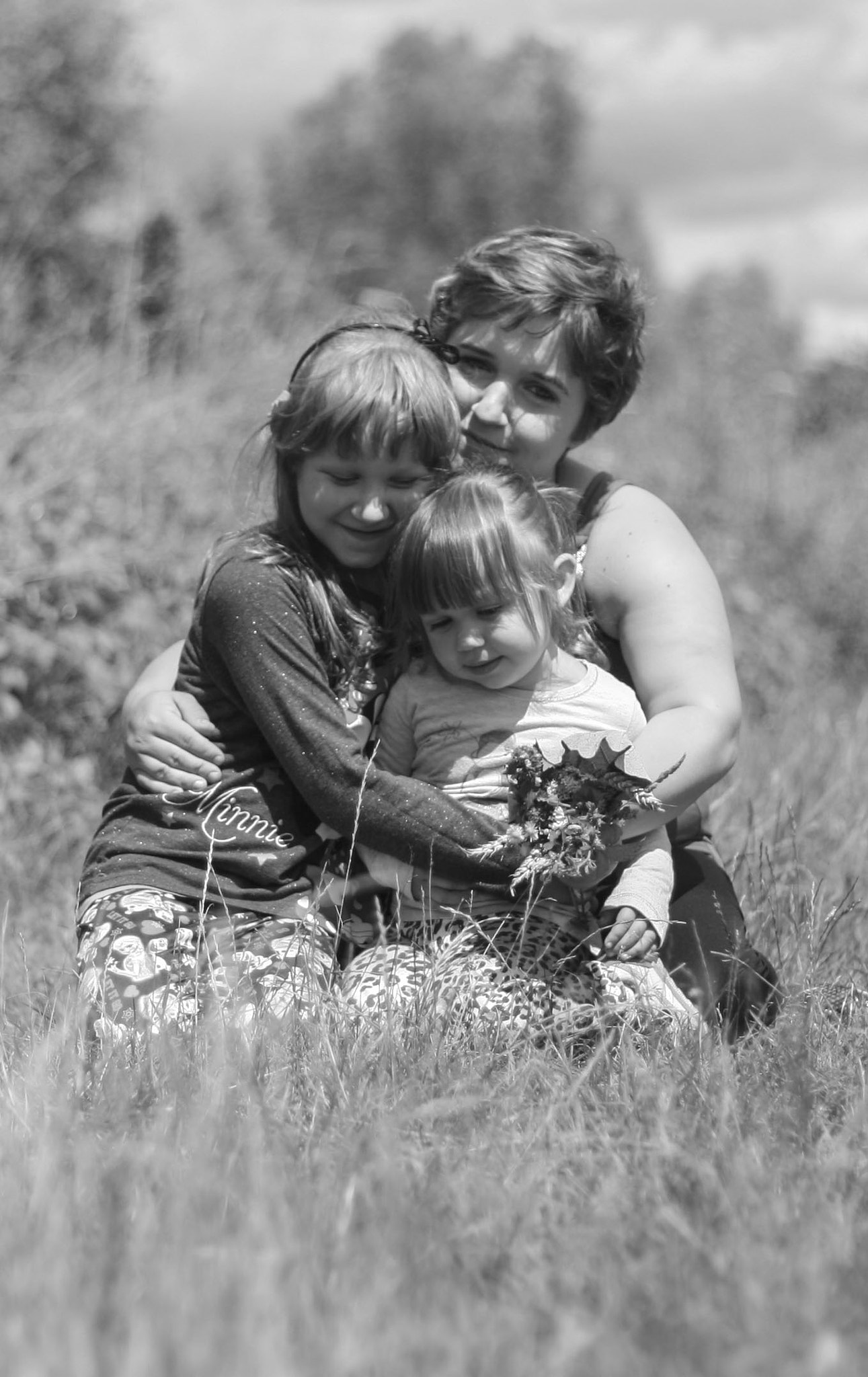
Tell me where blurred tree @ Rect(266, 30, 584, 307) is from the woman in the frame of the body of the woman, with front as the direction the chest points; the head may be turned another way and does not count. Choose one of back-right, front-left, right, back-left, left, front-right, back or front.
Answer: back-right

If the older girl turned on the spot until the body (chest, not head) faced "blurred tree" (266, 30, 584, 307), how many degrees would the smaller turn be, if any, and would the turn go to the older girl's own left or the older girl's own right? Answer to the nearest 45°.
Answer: approximately 135° to the older girl's own left

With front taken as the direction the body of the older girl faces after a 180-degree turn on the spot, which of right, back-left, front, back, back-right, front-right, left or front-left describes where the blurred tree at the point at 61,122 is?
front-right

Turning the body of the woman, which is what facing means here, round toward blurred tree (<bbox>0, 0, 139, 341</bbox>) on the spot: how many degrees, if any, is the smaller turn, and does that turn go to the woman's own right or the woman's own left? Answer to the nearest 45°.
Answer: approximately 135° to the woman's own right

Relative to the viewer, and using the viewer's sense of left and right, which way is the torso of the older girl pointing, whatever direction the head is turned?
facing the viewer and to the right of the viewer

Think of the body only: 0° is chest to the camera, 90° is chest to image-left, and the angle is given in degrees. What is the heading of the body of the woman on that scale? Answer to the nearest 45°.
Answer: approximately 45°

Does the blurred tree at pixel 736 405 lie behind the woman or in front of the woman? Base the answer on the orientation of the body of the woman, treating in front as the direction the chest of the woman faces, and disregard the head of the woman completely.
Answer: behind
